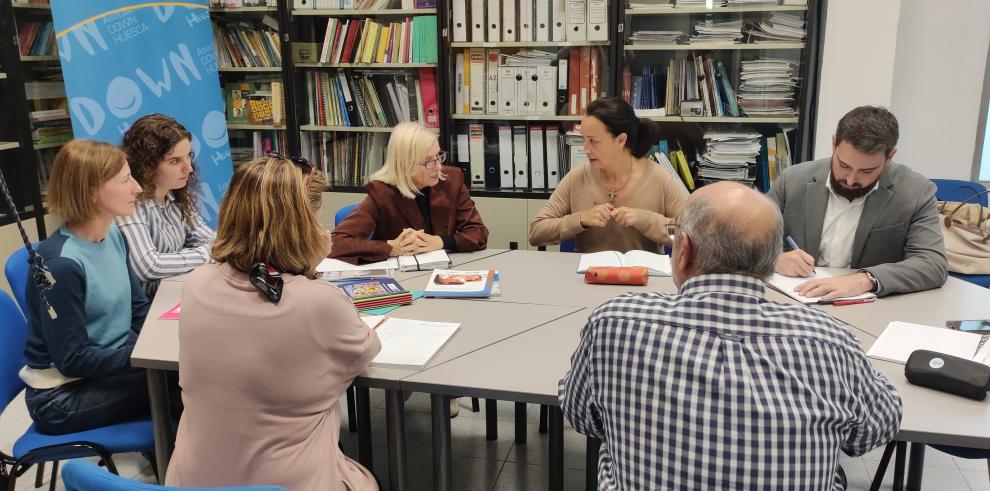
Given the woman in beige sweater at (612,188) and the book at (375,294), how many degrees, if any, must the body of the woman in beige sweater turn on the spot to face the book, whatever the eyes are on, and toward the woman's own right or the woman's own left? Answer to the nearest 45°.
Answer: approximately 45° to the woman's own right

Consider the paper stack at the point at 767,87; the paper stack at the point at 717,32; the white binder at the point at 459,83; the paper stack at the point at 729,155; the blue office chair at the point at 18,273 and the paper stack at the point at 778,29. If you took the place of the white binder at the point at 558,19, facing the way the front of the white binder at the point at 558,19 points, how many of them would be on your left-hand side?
4

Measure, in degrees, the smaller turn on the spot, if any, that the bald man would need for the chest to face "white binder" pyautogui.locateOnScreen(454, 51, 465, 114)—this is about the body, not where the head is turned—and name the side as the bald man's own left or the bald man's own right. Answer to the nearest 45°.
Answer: approximately 45° to the bald man's own left

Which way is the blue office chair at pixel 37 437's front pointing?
to the viewer's right

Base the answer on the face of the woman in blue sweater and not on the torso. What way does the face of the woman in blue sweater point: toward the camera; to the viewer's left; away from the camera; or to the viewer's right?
to the viewer's right

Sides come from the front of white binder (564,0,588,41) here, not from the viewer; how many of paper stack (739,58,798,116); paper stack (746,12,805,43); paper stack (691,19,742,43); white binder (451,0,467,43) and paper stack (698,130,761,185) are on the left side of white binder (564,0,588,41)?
4
